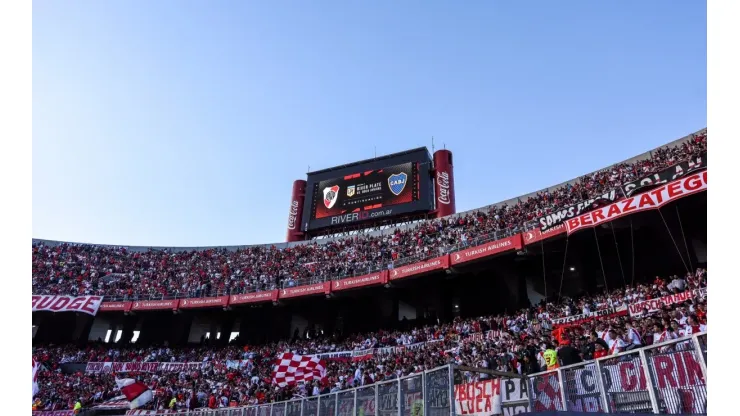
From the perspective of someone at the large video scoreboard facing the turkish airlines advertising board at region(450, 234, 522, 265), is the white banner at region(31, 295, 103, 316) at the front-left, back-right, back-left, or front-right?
back-right

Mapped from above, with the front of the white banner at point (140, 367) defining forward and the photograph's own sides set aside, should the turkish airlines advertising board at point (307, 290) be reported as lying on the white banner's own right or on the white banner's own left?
on the white banner's own left

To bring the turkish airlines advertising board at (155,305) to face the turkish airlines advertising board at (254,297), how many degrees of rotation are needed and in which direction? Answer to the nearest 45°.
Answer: approximately 45° to its left

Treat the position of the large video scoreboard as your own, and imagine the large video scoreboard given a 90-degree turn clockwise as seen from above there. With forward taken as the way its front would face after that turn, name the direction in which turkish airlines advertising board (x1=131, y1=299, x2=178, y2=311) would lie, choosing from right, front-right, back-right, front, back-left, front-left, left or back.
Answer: front-left

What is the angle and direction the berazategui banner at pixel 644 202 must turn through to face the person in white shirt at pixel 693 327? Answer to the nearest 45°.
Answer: approximately 45° to its left

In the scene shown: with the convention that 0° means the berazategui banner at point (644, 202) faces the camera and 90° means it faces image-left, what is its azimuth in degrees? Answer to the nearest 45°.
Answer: approximately 45°

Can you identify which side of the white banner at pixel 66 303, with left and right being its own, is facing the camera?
front

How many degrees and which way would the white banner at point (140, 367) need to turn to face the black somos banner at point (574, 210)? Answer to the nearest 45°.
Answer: approximately 45° to its left

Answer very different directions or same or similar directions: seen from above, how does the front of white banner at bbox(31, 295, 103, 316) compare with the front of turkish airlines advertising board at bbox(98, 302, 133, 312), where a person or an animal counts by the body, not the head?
same or similar directions

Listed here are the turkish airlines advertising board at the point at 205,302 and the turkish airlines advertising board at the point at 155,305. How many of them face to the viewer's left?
0

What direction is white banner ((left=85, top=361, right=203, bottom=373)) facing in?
toward the camera

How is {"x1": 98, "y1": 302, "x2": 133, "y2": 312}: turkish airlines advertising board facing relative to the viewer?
toward the camera

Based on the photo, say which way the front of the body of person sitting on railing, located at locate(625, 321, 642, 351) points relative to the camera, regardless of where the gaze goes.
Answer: to the viewer's left

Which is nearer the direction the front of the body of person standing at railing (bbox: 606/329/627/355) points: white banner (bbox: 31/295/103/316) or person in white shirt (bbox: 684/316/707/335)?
the white banner

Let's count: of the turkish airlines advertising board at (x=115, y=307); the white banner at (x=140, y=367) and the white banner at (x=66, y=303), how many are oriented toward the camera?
3

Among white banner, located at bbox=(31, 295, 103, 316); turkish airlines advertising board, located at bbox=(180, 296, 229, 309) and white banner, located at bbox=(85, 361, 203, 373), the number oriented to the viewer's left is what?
0
